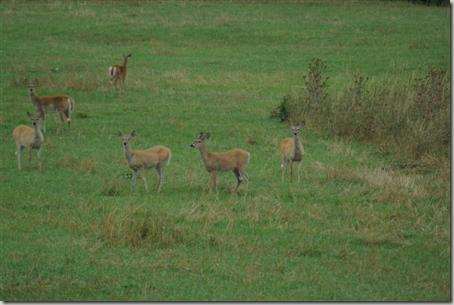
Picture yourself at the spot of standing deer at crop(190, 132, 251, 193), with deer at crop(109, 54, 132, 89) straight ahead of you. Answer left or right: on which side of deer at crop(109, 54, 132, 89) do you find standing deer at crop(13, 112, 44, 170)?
left

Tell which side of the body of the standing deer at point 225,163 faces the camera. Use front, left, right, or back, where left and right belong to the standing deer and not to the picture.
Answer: left

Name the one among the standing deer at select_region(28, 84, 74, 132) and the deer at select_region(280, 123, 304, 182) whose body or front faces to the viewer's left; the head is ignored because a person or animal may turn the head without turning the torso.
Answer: the standing deer

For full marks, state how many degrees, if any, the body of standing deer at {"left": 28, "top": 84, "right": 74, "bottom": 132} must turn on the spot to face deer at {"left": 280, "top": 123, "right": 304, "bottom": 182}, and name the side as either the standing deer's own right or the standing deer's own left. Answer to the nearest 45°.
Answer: approximately 135° to the standing deer's own left

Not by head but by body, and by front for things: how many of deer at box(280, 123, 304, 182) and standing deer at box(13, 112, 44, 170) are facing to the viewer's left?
0

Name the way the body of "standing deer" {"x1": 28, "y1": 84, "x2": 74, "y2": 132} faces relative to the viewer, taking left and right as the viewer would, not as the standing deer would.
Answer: facing to the left of the viewer

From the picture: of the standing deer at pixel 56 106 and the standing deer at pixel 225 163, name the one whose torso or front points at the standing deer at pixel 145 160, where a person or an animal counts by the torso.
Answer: the standing deer at pixel 225 163

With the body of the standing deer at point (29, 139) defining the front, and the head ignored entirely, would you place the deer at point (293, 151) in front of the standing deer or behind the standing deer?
in front

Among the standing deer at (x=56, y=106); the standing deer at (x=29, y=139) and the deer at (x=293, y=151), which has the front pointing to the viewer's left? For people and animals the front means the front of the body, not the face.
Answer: the standing deer at (x=56, y=106)

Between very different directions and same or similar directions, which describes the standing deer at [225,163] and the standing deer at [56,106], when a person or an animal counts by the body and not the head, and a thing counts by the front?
same or similar directions

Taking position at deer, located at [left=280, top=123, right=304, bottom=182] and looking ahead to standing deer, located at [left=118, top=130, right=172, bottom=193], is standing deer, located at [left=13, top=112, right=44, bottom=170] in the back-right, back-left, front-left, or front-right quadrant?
front-right
